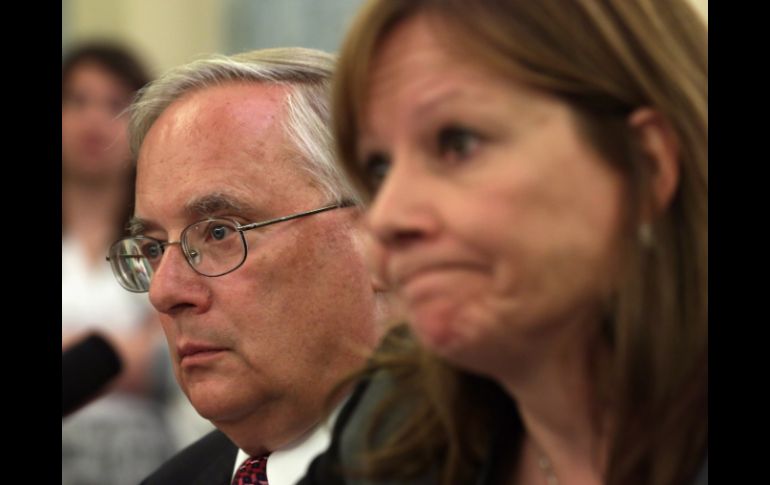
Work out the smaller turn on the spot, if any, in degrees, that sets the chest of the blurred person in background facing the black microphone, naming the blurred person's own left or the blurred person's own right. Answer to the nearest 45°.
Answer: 0° — they already face it

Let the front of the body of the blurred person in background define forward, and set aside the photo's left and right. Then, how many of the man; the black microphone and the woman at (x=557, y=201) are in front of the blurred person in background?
3

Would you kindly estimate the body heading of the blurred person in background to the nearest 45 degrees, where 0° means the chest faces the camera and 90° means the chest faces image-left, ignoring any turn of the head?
approximately 0°

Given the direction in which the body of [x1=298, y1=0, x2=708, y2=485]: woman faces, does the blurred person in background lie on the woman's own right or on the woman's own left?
on the woman's own right
